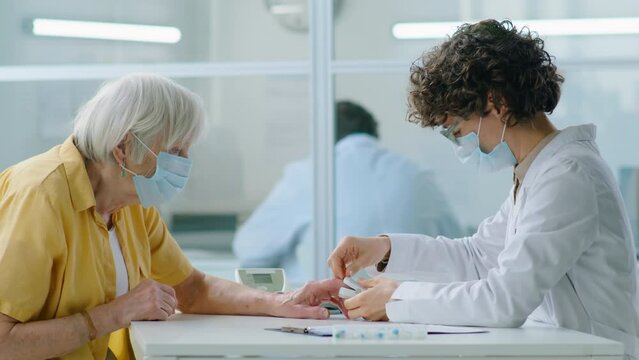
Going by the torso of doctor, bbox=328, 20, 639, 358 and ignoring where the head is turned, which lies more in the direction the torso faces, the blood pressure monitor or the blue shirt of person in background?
the blood pressure monitor

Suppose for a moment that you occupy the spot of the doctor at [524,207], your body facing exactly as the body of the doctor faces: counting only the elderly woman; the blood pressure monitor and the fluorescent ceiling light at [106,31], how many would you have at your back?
0

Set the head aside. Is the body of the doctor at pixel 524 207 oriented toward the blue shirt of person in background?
no

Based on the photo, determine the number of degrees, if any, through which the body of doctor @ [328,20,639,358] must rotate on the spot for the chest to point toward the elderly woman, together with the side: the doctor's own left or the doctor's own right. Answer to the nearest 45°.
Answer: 0° — they already face them

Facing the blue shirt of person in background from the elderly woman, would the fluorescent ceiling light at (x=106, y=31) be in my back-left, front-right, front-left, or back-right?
front-left

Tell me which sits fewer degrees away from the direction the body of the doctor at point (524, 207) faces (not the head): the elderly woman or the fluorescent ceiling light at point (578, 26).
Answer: the elderly woman

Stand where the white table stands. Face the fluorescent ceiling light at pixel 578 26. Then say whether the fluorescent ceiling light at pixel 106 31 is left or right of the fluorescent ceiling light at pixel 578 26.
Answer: left

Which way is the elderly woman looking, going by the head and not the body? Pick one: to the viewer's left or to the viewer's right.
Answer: to the viewer's right

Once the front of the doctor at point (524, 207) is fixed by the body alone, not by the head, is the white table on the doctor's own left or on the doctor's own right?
on the doctor's own left

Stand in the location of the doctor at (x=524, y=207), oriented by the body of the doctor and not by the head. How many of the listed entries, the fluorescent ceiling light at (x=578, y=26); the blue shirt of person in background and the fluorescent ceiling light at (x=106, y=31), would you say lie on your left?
0

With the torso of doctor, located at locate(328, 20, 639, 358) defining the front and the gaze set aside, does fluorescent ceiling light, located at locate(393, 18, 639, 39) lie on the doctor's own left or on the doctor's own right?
on the doctor's own right

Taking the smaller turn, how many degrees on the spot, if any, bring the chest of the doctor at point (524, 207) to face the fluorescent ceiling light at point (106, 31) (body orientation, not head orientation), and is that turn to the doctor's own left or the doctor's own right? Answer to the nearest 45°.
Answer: approximately 45° to the doctor's own right

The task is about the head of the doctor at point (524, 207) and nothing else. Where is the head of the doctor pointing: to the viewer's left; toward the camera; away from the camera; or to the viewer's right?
to the viewer's left

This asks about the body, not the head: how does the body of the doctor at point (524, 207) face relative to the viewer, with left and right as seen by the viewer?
facing to the left of the viewer
